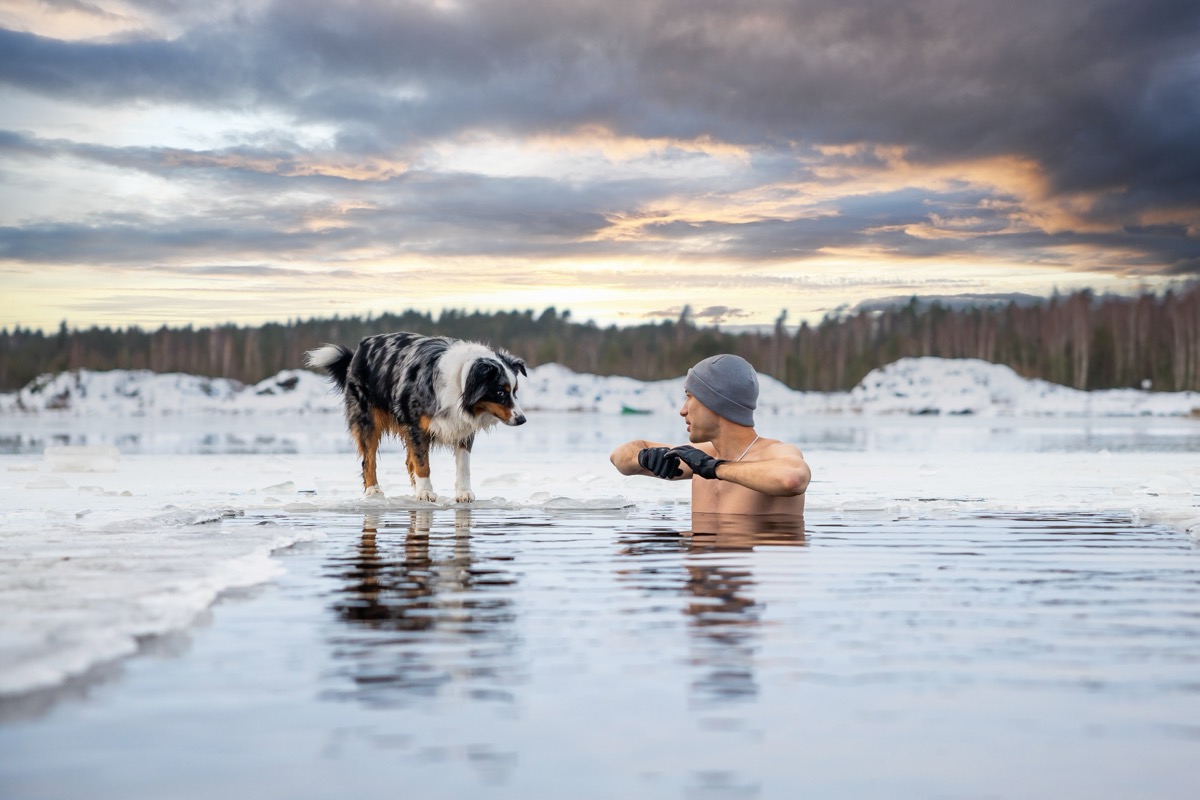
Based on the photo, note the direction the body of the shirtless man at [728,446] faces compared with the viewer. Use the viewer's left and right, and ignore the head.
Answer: facing the viewer and to the left of the viewer

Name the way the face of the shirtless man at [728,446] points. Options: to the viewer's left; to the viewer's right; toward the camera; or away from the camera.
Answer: to the viewer's left
